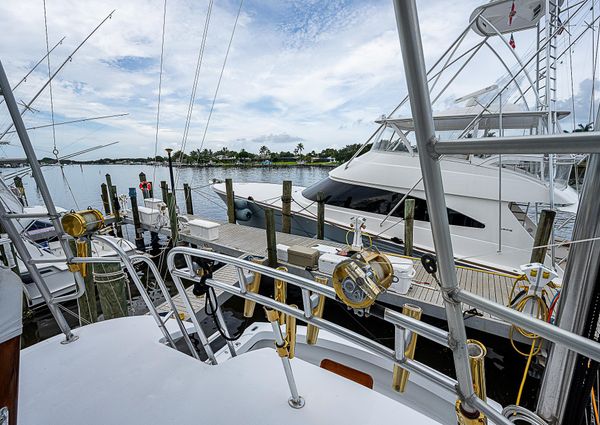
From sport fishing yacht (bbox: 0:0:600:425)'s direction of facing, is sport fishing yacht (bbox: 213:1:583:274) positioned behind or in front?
behind

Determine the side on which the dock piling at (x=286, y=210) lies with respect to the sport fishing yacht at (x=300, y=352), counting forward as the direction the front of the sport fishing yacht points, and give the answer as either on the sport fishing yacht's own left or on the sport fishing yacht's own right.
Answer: on the sport fishing yacht's own right

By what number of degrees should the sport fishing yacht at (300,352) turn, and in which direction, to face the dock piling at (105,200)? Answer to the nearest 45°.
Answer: approximately 90° to its right

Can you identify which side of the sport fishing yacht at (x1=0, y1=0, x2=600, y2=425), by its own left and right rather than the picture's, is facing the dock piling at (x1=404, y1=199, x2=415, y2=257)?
back

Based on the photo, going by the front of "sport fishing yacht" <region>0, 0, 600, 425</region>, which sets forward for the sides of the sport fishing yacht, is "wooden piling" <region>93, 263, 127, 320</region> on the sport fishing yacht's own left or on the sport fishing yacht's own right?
on the sport fishing yacht's own right

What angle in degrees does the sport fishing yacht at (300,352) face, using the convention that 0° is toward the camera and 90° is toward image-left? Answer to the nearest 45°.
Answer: approximately 45°

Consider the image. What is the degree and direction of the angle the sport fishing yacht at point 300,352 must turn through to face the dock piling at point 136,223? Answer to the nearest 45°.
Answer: approximately 90° to its right

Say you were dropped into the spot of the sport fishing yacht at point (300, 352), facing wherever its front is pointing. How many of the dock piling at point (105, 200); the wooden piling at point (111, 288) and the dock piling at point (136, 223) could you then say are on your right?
3

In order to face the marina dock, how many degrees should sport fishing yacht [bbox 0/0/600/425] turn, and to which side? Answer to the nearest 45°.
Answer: approximately 180°

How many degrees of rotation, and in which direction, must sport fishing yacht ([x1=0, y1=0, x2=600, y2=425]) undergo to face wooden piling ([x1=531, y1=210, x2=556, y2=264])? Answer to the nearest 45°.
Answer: approximately 180°

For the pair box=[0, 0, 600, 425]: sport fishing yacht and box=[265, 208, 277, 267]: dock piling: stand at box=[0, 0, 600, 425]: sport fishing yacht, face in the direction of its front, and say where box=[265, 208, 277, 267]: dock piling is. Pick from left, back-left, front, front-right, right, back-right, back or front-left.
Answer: back-right
